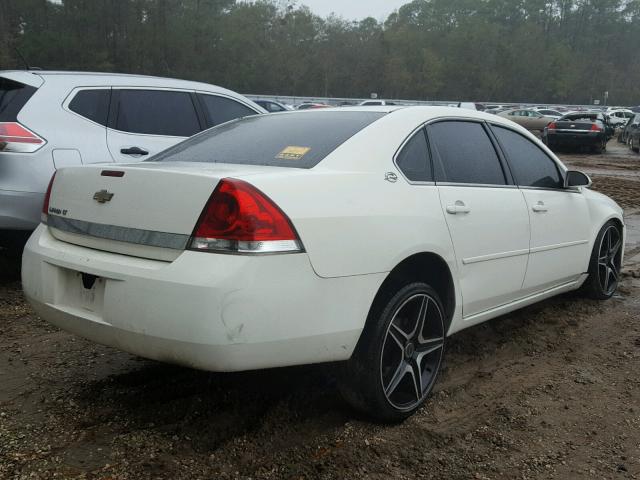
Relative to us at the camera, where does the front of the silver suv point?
facing away from the viewer and to the right of the viewer

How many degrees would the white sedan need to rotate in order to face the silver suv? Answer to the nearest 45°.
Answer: approximately 90° to its left

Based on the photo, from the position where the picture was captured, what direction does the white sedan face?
facing away from the viewer and to the right of the viewer

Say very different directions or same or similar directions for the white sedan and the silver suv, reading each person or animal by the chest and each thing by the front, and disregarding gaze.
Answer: same or similar directions

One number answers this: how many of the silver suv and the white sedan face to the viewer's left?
0
